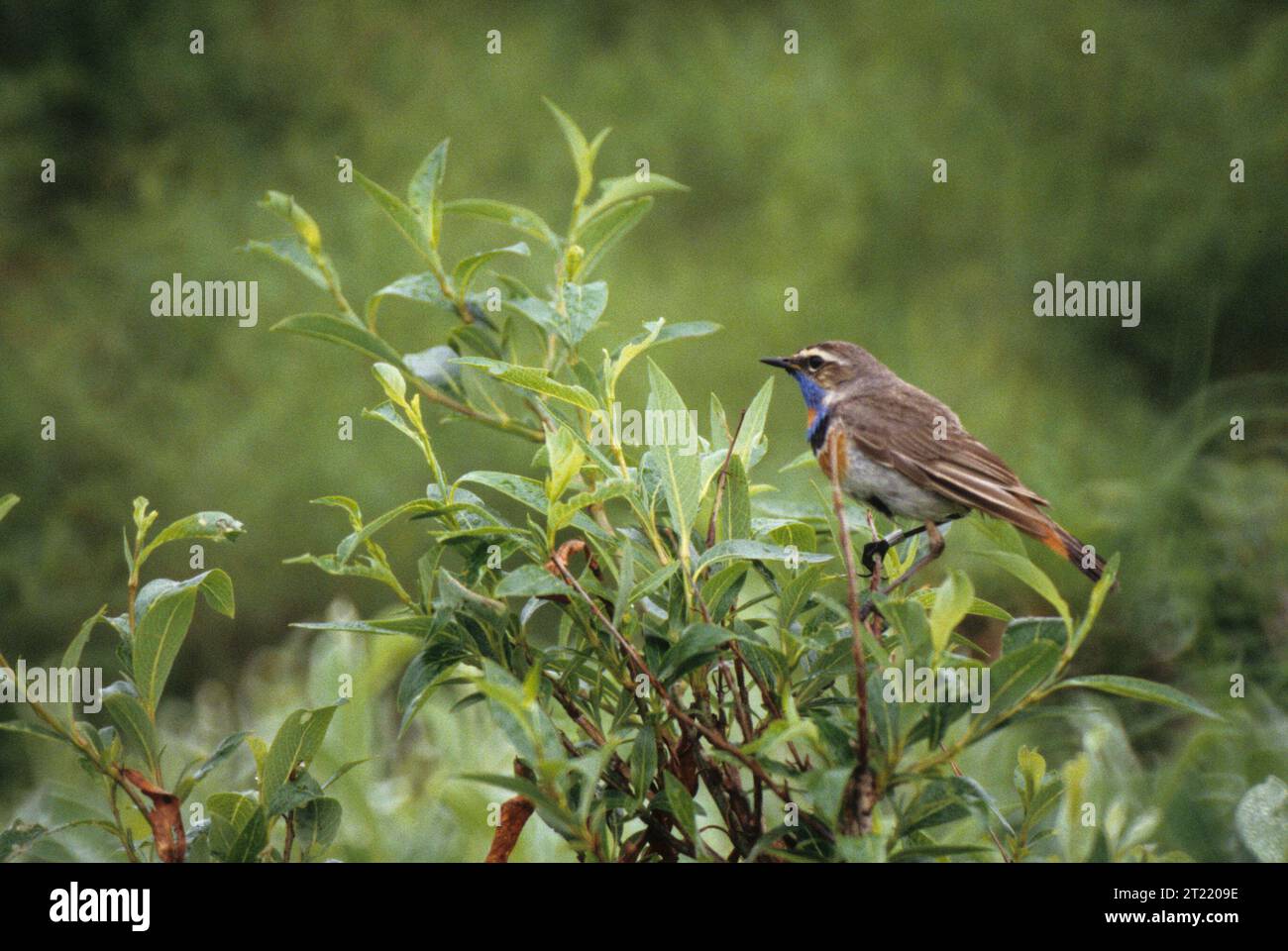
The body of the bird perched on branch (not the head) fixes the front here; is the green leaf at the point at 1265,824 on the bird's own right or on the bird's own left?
on the bird's own left

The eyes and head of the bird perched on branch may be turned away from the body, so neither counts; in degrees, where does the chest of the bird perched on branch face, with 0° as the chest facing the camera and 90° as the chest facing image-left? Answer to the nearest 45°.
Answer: approximately 90°
